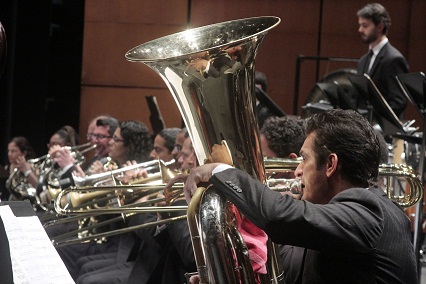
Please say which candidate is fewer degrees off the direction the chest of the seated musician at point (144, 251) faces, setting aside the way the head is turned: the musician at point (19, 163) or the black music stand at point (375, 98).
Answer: the musician

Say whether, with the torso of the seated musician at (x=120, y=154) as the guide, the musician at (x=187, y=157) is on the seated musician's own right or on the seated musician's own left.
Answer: on the seated musician's own left

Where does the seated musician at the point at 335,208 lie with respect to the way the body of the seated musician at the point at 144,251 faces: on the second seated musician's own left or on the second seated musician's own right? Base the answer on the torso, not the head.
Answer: on the second seated musician's own left

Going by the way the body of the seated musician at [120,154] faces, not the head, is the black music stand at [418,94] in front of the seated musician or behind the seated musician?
behind

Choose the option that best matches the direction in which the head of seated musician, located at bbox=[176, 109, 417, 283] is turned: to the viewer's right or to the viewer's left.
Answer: to the viewer's left

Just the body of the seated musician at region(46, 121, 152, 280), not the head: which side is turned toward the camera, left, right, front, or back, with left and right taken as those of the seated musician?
left

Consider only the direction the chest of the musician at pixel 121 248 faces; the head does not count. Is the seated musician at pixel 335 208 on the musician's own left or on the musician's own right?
on the musician's own left

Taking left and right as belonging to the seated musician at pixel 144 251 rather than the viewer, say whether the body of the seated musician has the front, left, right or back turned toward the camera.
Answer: left
